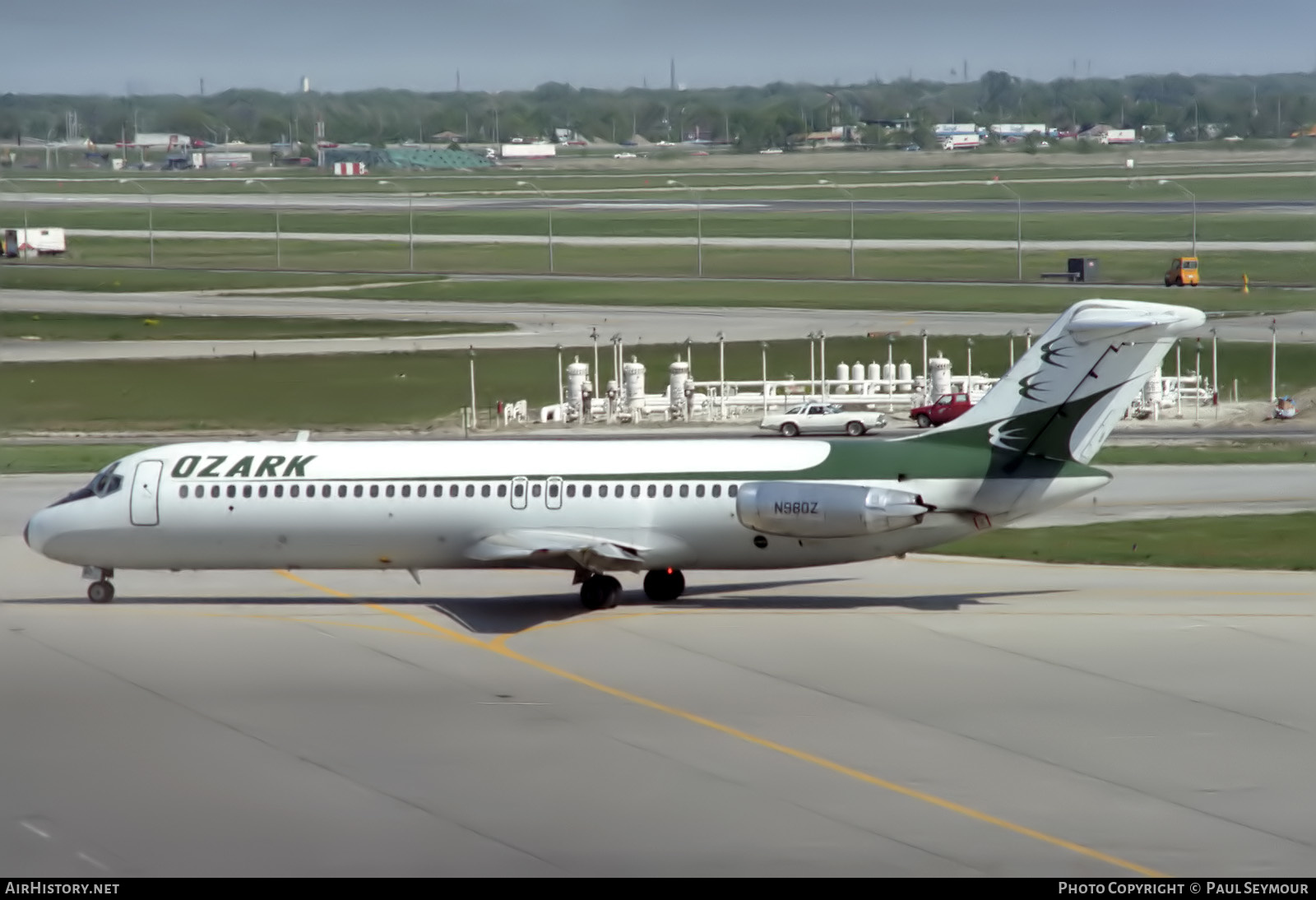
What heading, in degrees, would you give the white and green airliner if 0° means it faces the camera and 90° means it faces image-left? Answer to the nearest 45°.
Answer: approximately 90°
